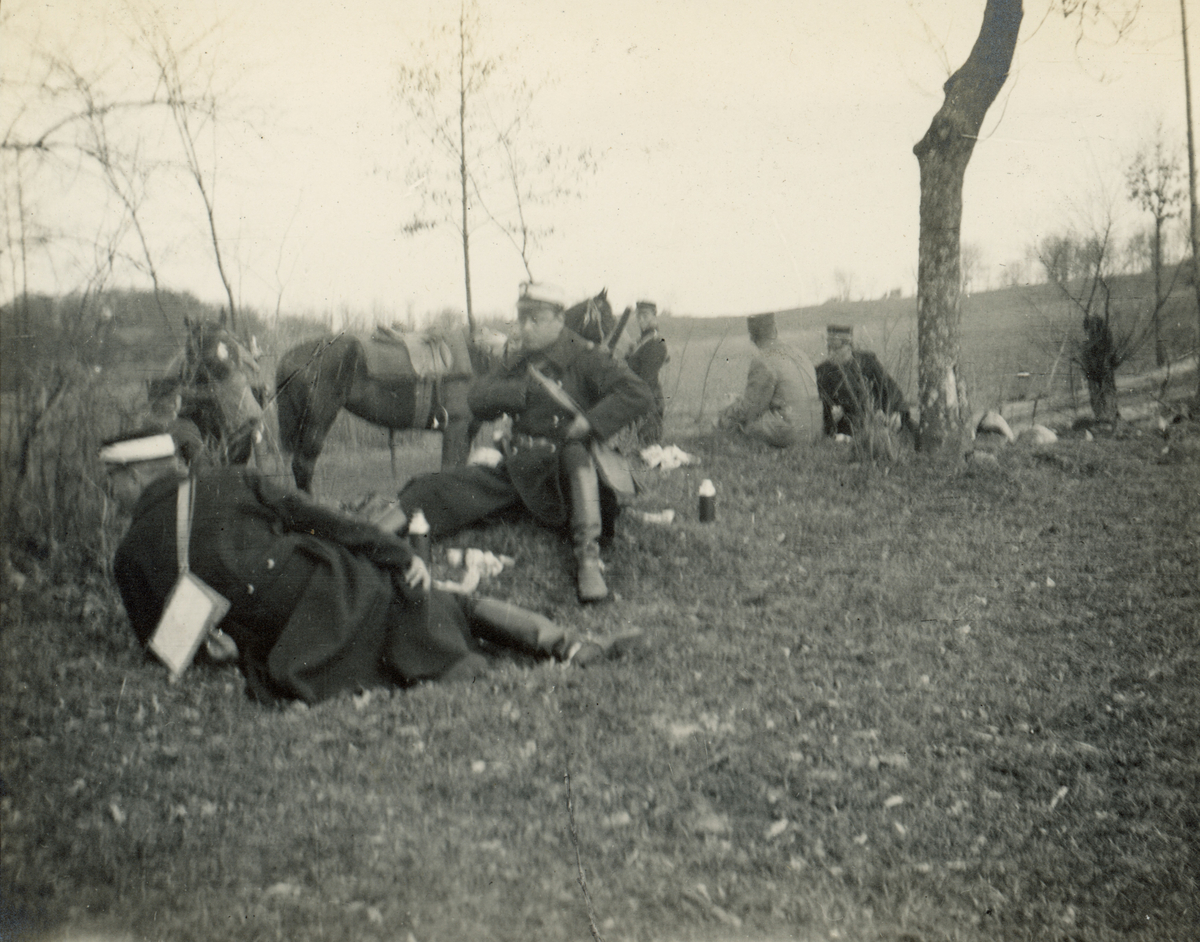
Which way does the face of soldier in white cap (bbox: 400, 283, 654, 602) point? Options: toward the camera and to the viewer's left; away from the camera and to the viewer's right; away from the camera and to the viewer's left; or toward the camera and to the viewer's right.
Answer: toward the camera and to the viewer's left

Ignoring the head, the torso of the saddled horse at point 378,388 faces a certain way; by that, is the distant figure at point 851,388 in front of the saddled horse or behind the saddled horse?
in front

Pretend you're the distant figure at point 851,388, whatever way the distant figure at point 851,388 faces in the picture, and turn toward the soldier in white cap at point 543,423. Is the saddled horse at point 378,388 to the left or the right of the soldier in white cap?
right

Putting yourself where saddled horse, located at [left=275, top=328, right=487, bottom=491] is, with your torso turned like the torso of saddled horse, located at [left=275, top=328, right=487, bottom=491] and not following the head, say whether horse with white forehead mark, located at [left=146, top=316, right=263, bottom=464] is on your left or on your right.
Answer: on your right

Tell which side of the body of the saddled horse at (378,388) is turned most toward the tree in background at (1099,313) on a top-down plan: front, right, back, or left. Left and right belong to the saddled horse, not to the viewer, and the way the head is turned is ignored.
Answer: front

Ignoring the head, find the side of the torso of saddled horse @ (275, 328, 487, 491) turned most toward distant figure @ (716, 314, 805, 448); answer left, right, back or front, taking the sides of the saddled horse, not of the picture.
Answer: front

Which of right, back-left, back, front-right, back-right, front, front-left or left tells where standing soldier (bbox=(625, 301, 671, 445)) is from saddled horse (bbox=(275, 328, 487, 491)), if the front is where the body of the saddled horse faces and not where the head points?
front-left

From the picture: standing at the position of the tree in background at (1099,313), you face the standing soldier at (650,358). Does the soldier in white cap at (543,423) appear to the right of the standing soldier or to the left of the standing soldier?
left

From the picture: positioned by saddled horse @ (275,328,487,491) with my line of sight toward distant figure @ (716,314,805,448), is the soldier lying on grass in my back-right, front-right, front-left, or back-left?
back-right

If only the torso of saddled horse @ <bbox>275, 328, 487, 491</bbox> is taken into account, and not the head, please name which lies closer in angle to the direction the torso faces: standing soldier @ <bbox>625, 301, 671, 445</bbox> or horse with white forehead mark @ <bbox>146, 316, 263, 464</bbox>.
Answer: the standing soldier

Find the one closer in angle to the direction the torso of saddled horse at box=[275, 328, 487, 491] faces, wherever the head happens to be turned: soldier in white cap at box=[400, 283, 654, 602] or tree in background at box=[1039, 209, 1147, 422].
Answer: the tree in background

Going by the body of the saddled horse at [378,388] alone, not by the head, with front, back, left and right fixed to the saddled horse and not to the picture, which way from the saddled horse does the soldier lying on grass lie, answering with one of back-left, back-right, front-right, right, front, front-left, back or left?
right

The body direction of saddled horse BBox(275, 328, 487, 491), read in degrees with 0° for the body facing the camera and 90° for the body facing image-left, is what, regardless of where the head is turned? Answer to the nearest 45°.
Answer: approximately 270°
